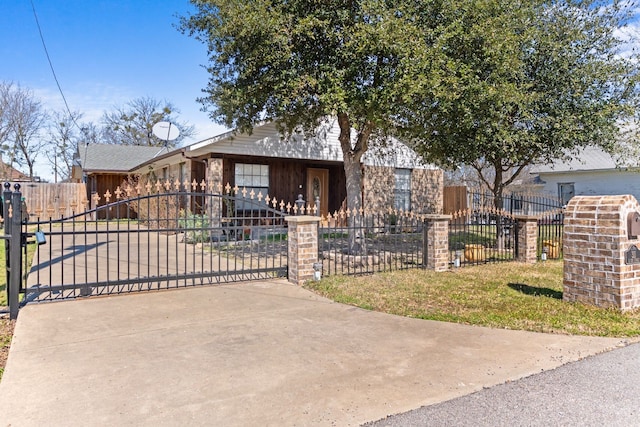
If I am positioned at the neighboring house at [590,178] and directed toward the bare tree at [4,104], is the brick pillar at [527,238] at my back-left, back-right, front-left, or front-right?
front-left

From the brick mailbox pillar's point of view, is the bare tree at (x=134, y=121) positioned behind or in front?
behind

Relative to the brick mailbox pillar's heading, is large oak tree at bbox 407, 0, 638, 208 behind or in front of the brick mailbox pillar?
behind

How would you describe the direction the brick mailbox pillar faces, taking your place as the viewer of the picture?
facing the viewer and to the right of the viewer

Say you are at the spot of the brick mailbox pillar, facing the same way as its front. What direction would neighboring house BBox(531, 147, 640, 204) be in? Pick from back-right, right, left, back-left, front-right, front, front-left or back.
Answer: back-left

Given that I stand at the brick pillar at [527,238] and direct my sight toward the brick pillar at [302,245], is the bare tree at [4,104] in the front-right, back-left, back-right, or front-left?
front-right

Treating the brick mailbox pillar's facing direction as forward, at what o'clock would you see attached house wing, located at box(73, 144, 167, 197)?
The attached house wing is roughly at 5 o'clock from the brick mailbox pillar.

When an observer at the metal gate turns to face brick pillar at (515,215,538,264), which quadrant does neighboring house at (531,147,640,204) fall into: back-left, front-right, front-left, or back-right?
front-left

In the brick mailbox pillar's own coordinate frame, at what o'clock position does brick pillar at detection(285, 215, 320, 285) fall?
The brick pillar is roughly at 4 o'clock from the brick mailbox pillar.

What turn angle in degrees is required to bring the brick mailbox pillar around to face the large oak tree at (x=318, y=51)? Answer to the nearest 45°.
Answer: approximately 135° to its right

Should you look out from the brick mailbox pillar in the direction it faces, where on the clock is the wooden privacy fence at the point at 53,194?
The wooden privacy fence is roughly at 5 o'clock from the brick mailbox pillar.

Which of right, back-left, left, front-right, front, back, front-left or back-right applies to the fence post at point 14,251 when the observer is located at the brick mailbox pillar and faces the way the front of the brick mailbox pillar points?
right

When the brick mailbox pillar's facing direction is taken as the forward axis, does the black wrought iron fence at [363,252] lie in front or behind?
behind
